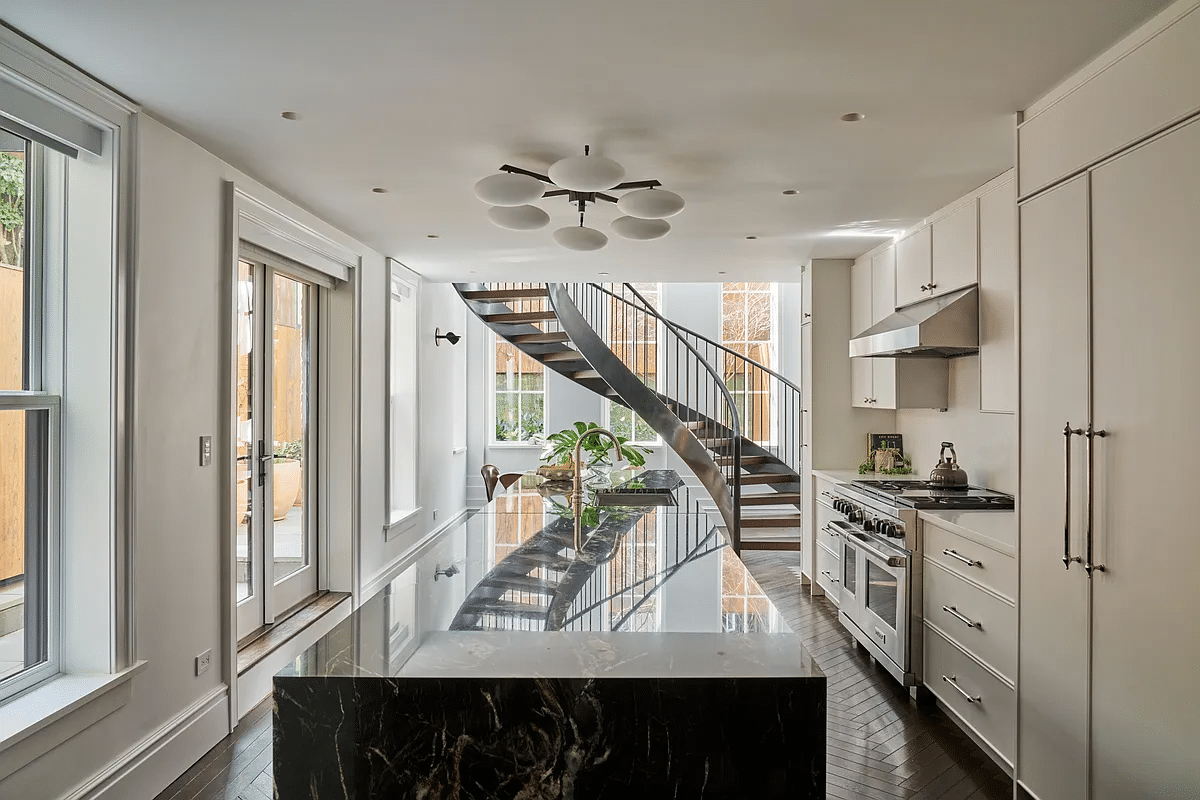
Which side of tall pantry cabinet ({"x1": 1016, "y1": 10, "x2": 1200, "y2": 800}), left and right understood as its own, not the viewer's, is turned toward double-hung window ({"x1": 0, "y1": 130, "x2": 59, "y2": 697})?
front

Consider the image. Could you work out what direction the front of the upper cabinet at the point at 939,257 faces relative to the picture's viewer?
facing the viewer and to the left of the viewer

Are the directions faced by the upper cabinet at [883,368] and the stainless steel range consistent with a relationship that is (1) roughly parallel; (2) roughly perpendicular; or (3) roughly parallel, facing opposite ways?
roughly parallel

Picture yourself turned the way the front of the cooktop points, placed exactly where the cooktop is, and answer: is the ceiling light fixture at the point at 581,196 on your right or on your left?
on your left

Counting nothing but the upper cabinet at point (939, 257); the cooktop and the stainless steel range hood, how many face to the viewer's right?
0

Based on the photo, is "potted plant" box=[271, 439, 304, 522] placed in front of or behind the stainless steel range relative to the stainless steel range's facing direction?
in front

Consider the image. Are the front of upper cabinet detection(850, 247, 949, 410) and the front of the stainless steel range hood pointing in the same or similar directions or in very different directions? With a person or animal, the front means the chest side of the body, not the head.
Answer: same or similar directions

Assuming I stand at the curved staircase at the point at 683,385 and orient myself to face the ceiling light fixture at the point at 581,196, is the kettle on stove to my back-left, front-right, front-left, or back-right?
front-left

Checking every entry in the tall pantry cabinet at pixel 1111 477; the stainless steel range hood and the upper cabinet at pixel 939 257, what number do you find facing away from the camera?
0

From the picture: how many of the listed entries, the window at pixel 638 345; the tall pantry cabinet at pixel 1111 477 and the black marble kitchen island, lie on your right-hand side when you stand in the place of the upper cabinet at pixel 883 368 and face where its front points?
1

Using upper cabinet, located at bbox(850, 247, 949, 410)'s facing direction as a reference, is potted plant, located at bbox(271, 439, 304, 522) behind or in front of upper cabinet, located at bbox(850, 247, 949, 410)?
in front

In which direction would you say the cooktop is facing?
to the viewer's left
